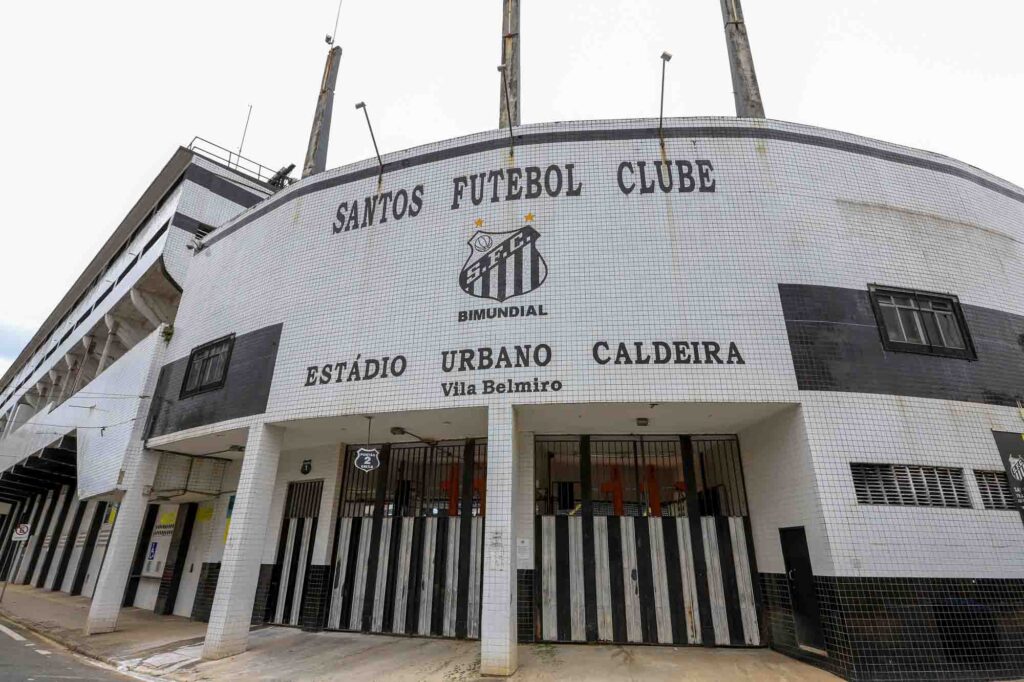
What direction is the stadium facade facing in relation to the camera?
toward the camera
